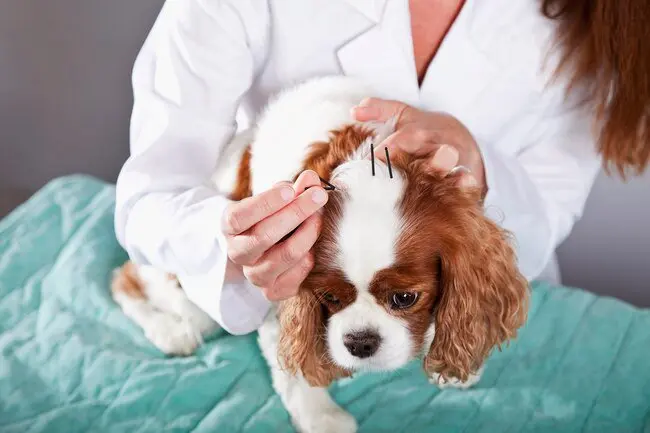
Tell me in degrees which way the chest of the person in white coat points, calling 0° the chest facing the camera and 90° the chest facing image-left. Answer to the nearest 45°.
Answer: approximately 0°
